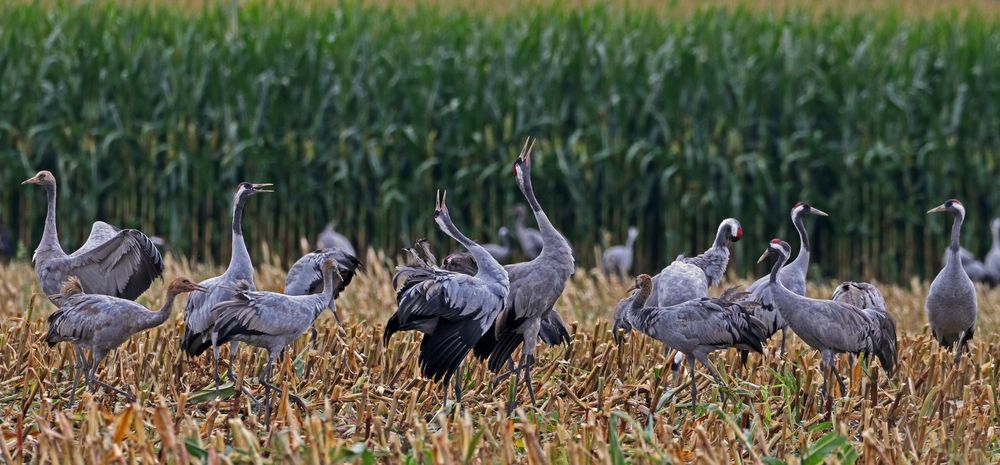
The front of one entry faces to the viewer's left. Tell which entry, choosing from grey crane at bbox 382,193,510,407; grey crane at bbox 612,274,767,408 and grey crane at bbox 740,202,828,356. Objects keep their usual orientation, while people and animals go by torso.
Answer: grey crane at bbox 612,274,767,408

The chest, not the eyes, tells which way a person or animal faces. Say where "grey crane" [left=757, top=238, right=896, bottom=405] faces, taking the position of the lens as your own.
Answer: facing to the left of the viewer

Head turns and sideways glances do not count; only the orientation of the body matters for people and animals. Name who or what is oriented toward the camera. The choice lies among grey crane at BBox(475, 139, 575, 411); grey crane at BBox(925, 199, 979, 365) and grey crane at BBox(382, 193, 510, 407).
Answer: grey crane at BBox(925, 199, 979, 365)

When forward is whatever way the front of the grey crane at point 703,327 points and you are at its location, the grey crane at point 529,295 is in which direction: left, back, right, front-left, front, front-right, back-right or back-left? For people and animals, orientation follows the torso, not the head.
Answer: front

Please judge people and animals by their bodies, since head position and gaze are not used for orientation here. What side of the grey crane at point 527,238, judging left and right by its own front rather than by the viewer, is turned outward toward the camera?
left

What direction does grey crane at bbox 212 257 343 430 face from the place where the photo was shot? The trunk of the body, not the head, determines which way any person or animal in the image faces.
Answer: facing to the right of the viewer

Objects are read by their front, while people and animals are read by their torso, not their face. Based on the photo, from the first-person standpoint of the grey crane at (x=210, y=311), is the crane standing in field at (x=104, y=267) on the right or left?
on its left

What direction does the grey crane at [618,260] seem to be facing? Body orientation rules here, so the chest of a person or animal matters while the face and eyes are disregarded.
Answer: to the viewer's right

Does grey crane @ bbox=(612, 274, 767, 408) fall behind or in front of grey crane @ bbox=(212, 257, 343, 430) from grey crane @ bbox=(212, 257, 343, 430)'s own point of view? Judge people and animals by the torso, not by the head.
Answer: in front

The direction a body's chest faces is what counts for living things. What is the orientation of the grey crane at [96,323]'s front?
to the viewer's right

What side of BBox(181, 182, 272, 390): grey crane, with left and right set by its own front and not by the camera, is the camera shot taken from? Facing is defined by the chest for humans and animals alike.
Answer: right

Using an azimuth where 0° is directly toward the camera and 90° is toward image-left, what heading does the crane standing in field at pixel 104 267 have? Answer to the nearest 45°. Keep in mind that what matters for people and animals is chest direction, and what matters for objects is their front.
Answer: approximately 90°
